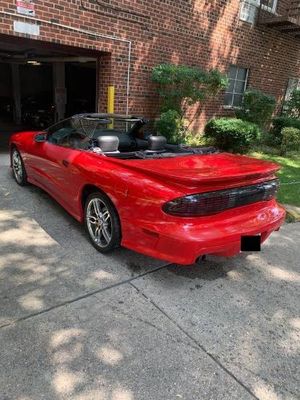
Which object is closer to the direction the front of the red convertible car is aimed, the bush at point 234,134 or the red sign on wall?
the red sign on wall

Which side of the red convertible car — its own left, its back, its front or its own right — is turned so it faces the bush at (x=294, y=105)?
right

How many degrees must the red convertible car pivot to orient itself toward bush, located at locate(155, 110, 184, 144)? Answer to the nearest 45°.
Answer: approximately 45° to its right

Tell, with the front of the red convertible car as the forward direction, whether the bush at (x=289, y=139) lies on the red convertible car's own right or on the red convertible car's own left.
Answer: on the red convertible car's own right

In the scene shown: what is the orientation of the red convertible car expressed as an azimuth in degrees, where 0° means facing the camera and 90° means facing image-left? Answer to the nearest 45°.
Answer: approximately 135°

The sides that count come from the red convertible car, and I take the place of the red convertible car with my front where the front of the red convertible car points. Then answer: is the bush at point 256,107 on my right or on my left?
on my right

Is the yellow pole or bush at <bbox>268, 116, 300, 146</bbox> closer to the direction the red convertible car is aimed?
the yellow pole

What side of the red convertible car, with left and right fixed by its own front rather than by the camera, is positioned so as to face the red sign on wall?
front

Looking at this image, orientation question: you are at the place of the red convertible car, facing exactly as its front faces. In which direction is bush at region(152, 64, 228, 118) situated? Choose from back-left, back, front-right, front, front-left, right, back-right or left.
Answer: front-right

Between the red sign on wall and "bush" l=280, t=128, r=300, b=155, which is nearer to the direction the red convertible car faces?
the red sign on wall

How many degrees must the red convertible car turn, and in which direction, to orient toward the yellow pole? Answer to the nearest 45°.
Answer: approximately 45° to its right
